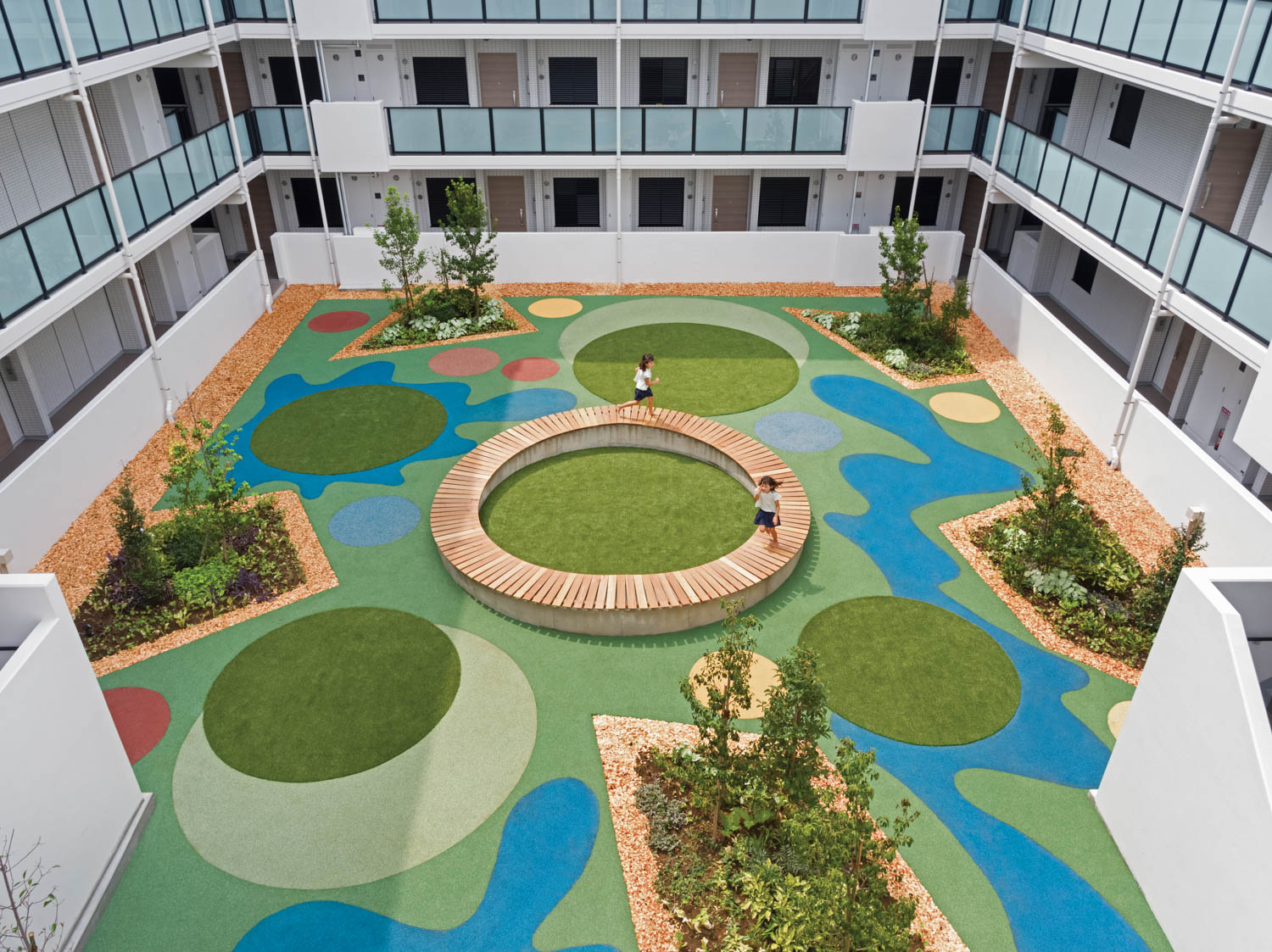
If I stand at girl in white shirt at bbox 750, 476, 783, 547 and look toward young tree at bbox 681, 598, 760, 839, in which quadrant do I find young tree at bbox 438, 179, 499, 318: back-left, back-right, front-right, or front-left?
back-right

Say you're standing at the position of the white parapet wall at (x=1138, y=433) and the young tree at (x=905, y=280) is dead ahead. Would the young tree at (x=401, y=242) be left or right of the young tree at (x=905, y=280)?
left
